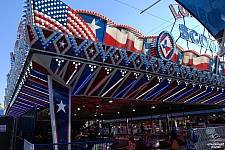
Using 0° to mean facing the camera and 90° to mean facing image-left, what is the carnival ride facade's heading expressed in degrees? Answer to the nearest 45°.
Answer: approximately 315°
